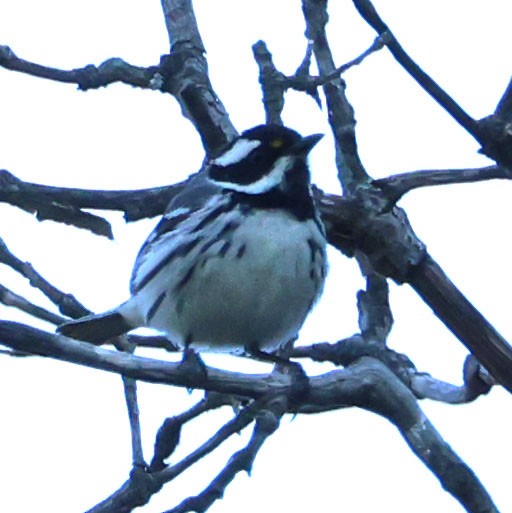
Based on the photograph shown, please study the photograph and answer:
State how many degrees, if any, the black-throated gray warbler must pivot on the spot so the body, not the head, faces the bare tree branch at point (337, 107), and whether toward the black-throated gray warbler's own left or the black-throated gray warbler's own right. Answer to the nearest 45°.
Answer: approximately 90° to the black-throated gray warbler's own left

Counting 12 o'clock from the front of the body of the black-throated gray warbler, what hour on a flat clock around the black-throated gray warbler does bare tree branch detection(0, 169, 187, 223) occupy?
The bare tree branch is roughly at 3 o'clock from the black-throated gray warbler.

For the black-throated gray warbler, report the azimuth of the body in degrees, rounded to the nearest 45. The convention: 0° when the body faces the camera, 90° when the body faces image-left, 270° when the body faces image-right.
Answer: approximately 315°
